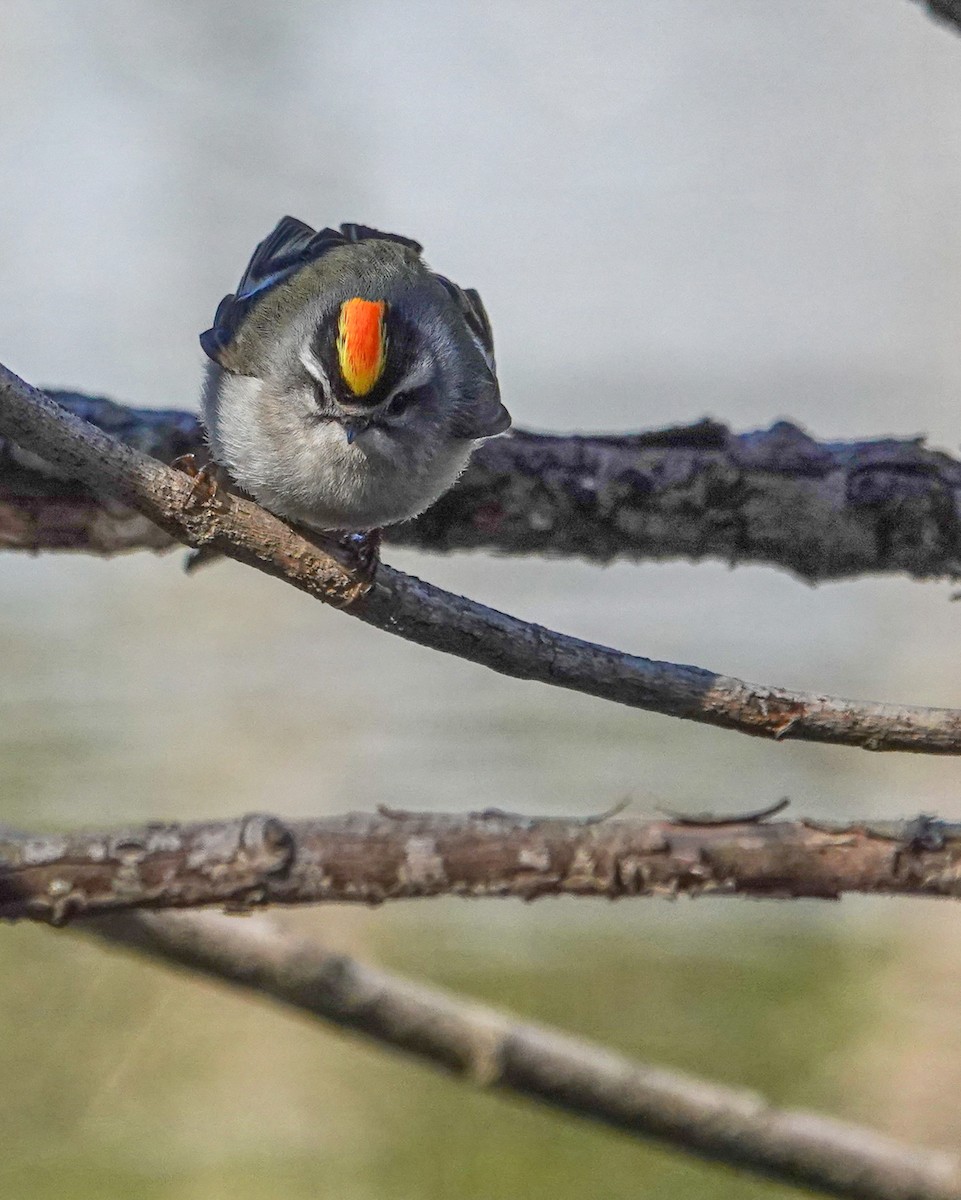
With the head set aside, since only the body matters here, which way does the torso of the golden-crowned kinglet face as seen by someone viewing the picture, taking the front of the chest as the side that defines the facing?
toward the camera

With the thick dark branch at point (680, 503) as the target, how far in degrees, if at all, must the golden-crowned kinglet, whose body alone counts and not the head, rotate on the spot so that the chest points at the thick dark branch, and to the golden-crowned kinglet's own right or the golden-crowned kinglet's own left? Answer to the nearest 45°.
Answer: approximately 90° to the golden-crowned kinglet's own left
